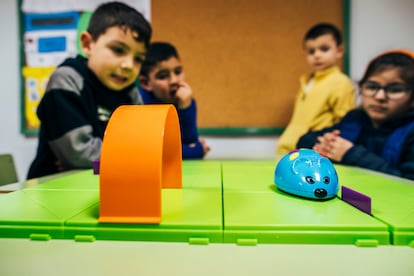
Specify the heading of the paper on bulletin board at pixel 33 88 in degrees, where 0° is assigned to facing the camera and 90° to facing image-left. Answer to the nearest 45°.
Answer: approximately 0°

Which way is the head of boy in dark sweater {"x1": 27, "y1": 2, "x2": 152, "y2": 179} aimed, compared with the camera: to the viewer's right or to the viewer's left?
to the viewer's right

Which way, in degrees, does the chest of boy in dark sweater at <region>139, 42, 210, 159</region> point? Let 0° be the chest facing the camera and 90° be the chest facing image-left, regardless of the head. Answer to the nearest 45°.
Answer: approximately 315°

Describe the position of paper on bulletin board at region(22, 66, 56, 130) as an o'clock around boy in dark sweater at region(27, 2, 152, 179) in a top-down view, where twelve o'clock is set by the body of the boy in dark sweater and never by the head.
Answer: The paper on bulletin board is roughly at 7 o'clock from the boy in dark sweater.

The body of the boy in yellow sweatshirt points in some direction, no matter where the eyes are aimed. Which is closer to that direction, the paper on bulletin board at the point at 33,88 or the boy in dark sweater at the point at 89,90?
the boy in dark sweater
